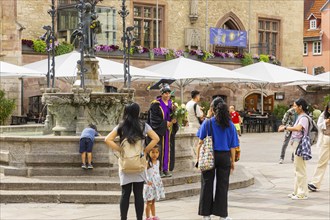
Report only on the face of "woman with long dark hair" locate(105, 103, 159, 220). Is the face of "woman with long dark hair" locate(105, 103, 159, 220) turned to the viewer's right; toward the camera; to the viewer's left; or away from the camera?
away from the camera

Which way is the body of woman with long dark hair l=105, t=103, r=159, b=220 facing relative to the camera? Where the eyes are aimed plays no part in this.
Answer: away from the camera

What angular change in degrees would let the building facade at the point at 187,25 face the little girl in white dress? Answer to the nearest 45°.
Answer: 0° — it already faces them

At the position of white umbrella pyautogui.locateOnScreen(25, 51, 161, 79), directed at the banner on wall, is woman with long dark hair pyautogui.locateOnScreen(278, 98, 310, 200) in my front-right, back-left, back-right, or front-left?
back-right

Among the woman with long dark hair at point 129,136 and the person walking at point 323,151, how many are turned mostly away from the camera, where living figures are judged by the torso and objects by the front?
1

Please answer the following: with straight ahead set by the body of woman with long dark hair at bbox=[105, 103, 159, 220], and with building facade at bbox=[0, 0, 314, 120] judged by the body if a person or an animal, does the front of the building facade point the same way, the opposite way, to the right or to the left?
the opposite way

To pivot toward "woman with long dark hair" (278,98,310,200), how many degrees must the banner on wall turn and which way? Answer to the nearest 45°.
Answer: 0° — it already faces them
